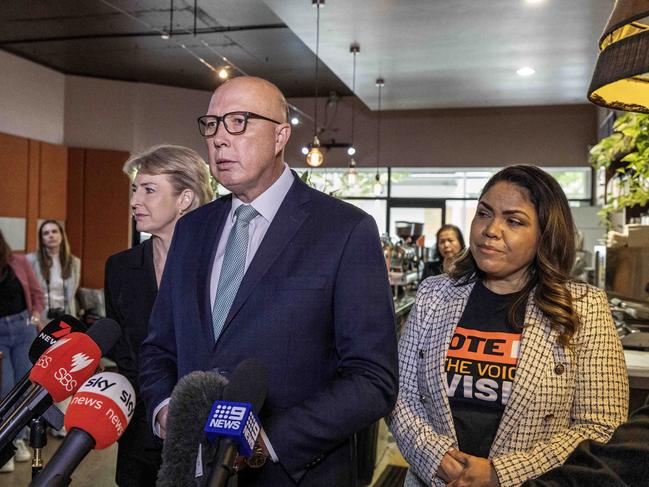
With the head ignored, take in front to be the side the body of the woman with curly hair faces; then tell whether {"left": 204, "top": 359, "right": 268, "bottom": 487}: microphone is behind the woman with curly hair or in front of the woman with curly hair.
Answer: in front

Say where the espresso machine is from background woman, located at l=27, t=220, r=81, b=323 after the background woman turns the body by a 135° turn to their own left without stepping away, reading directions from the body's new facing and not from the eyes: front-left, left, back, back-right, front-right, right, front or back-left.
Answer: front-right

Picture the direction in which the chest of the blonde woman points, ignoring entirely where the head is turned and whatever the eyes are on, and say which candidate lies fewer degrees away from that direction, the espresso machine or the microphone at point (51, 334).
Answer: the microphone

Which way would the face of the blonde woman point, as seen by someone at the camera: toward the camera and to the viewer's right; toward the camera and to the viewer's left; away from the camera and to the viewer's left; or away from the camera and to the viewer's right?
toward the camera and to the viewer's left

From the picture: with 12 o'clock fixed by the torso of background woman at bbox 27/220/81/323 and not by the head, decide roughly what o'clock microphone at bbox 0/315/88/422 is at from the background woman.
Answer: The microphone is roughly at 12 o'clock from the background woman.

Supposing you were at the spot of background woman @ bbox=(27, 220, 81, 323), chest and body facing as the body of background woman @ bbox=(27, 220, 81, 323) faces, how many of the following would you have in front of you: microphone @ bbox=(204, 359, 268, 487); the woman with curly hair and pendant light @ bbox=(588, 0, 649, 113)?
3

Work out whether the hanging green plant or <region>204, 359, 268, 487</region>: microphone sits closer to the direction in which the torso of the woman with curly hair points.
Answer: the microphone

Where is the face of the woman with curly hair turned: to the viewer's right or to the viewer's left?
to the viewer's left

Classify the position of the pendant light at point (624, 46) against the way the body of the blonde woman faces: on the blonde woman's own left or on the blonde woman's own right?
on the blonde woman's own left
